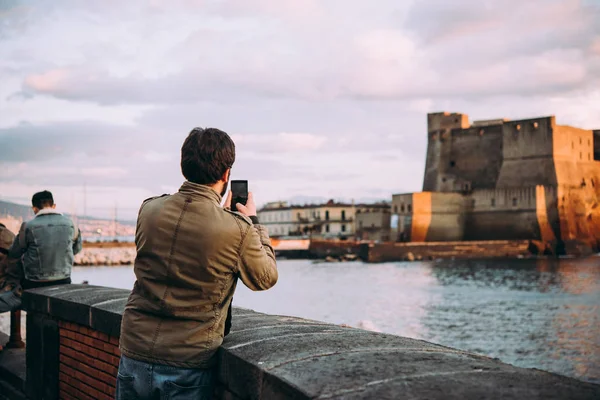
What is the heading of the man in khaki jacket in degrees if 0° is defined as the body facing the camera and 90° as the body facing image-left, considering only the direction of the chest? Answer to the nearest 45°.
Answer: approximately 225°

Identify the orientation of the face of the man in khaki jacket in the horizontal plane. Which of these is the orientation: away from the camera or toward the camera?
away from the camera

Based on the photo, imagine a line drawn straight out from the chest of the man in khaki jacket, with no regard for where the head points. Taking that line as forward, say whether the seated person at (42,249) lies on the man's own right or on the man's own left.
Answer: on the man's own left

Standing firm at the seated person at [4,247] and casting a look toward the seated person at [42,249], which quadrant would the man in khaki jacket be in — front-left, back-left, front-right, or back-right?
front-right

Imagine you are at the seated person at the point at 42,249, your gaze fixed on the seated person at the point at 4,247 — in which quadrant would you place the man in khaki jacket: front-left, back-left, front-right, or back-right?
back-left

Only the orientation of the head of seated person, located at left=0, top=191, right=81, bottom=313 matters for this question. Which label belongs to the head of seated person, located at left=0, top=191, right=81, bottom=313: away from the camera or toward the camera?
away from the camera

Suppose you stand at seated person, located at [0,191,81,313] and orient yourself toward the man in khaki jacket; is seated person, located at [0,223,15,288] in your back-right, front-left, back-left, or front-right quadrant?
back-right

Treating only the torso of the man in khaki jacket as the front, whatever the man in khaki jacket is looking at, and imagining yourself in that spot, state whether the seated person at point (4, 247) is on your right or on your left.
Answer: on your left
